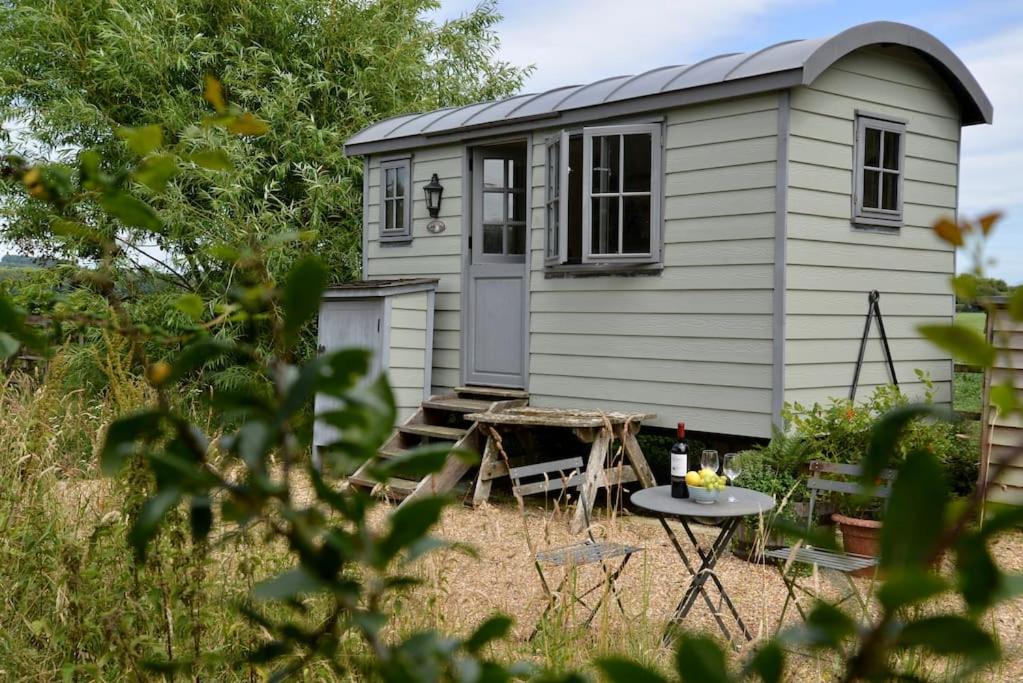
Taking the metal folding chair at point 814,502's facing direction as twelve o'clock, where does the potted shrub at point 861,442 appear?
The potted shrub is roughly at 5 o'clock from the metal folding chair.

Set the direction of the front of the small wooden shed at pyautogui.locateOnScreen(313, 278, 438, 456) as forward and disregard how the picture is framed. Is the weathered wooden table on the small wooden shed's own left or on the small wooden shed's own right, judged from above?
on the small wooden shed's own left

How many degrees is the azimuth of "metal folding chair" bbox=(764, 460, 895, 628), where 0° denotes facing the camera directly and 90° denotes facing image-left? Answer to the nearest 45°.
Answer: approximately 45°

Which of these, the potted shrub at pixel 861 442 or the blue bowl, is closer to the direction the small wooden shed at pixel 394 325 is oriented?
the blue bowl

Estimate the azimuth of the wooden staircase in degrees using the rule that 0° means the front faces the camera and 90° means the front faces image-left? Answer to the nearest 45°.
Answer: approximately 45°

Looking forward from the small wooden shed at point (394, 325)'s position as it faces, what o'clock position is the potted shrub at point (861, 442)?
The potted shrub is roughly at 9 o'clock from the small wooden shed.

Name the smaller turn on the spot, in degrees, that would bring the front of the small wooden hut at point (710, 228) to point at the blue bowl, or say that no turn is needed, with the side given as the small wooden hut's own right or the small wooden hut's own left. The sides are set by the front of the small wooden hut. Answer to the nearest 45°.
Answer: approximately 45° to the small wooden hut's own left
